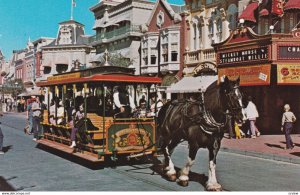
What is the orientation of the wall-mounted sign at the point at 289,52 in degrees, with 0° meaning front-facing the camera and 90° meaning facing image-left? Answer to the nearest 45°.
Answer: approximately 0°

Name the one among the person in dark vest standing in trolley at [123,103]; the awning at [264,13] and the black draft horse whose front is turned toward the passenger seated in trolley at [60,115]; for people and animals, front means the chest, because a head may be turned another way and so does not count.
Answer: the awning

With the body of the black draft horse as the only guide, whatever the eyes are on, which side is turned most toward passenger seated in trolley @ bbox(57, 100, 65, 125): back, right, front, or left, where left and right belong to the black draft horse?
back

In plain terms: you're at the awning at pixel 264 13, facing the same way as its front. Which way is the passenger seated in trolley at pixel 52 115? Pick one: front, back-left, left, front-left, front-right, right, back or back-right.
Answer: front

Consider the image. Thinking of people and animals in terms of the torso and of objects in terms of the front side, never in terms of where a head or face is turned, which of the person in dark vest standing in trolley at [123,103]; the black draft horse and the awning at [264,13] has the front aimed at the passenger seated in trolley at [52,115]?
the awning

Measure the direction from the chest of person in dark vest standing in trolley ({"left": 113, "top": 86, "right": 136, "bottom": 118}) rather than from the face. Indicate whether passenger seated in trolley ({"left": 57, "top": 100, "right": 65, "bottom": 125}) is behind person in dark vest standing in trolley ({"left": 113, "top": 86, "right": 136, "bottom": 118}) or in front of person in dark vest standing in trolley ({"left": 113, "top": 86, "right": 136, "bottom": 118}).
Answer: behind

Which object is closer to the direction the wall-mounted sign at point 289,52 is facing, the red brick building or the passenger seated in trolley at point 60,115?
the passenger seated in trolley

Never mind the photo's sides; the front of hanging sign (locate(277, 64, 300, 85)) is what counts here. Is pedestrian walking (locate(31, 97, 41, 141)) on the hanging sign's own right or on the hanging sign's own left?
on the hanging sign's own right

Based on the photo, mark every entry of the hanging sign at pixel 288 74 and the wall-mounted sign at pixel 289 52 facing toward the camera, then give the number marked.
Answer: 2

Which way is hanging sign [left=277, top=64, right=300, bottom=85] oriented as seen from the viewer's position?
toward the camera
